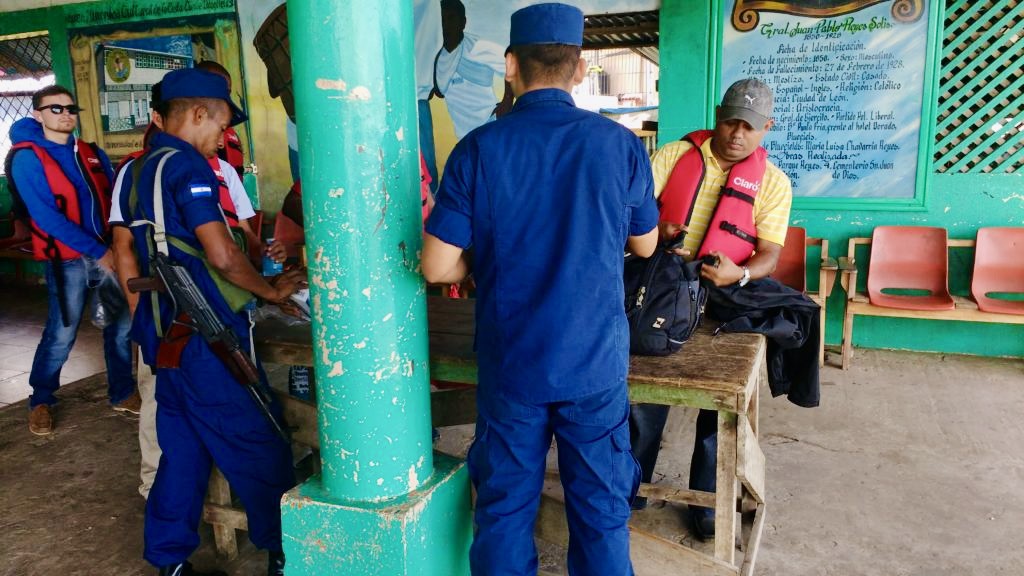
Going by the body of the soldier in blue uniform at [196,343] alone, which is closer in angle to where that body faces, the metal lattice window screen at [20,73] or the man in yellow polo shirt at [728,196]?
the man in yellow polo shirt

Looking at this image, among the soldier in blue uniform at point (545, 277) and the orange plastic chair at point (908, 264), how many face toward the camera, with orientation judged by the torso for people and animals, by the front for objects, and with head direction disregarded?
1

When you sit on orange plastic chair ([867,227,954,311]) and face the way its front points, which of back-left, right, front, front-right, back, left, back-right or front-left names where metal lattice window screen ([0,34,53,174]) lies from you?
right

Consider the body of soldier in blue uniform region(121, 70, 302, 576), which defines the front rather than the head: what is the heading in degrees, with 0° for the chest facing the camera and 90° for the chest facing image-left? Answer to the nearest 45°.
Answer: approximately 270°

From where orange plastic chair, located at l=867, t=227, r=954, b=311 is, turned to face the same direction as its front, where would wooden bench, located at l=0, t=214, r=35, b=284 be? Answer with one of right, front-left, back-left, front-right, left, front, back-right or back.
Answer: right

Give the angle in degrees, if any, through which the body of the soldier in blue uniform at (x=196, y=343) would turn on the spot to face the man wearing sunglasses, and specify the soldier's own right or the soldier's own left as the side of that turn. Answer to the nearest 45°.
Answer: approximately 90° to the soldier's own left

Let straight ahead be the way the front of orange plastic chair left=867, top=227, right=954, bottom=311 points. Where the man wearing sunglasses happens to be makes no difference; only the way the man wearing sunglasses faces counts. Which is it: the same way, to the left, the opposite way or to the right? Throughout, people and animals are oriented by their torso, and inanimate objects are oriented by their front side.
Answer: to the left

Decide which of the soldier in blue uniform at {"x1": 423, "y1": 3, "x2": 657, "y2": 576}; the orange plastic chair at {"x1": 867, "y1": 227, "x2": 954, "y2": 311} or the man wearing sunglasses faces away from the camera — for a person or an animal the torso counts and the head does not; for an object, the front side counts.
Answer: the soldier in blue uniform

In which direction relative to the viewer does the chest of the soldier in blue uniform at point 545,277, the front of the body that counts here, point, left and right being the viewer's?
facing away from the viewer

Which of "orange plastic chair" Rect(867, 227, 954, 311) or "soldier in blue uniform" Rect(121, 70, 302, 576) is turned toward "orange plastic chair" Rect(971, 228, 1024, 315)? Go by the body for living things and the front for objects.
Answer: the soldier in blue uniform

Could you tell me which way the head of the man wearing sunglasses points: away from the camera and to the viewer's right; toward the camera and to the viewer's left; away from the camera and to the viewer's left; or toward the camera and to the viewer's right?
toward the camera and to the viewer's right

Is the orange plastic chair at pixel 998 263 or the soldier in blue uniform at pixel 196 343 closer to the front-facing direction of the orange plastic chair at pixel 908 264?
the soldier in blue uniform

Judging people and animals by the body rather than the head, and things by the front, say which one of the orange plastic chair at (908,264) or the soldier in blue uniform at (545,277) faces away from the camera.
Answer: the soldier in blue uniform

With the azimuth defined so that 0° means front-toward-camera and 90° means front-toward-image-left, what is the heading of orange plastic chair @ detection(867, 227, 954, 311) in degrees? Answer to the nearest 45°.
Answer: approximately 0°

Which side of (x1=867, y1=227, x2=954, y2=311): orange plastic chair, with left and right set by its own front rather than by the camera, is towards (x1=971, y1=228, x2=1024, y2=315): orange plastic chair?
left
